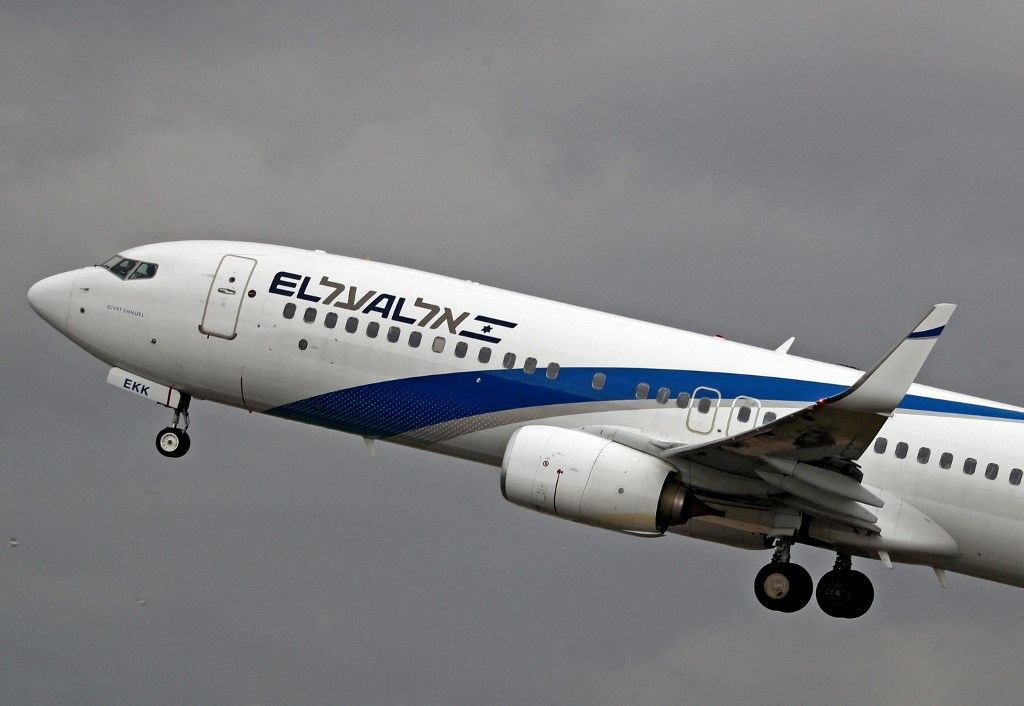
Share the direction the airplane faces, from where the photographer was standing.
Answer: facing to the left of the viewer
